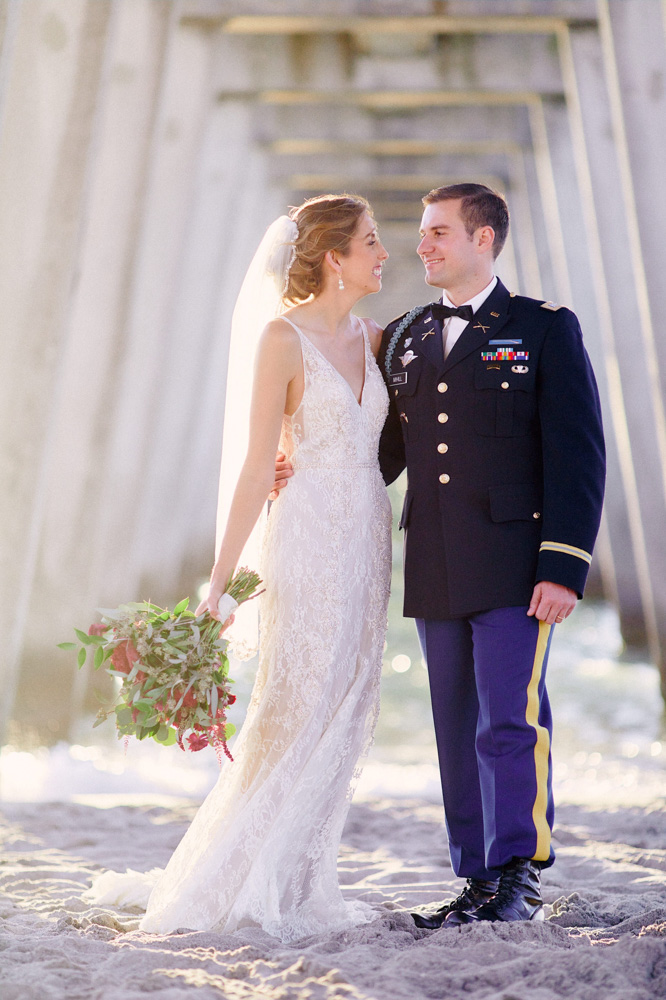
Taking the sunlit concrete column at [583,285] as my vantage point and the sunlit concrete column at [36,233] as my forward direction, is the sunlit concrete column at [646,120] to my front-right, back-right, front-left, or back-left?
front-left

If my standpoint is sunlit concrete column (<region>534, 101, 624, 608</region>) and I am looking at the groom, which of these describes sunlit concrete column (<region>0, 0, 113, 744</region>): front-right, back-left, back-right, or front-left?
front-right

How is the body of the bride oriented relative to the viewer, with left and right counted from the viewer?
facing the viewer and to the right of the viewer

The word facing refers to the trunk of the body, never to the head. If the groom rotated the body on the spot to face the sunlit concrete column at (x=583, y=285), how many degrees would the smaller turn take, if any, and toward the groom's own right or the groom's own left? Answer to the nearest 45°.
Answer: approximately 135° to the groom's own right

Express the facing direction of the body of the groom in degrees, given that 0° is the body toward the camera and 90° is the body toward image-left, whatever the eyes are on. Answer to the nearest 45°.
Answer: approximately 45°

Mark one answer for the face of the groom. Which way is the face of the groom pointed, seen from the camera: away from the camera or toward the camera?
toward the camera

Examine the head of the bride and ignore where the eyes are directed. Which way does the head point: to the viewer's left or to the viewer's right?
to the viewer's right

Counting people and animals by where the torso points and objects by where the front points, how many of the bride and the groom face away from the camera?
0

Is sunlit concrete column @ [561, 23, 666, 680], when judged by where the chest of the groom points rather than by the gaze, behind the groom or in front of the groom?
behind

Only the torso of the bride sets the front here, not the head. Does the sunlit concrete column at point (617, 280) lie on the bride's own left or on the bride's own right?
on the bride's own left

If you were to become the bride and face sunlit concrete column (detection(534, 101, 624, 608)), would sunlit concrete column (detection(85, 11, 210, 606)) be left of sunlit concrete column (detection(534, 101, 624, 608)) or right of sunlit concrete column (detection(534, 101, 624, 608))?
left

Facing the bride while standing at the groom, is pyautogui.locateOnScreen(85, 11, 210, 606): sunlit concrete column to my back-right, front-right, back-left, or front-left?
front-right
